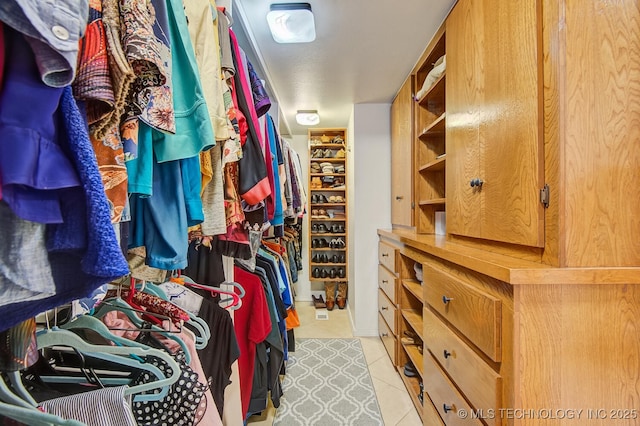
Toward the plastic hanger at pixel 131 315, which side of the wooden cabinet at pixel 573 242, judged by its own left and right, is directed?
front

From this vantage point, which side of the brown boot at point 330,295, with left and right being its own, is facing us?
front

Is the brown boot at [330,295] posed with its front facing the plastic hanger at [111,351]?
yes

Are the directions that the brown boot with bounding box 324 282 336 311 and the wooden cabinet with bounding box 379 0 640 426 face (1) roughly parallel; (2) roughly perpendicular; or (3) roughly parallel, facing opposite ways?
roughly perpendicular

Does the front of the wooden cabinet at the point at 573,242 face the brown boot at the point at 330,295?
no

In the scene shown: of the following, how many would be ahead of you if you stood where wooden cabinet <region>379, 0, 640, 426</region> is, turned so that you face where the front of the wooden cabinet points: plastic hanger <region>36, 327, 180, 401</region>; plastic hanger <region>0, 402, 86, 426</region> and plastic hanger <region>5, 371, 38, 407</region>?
3

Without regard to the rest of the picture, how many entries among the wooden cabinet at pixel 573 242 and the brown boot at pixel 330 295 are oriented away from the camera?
0

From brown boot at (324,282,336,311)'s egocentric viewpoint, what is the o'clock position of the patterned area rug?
The patterned area rug is roughly at 12 o'clock from the brown boot.

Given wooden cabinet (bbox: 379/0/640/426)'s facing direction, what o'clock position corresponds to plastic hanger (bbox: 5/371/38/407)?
The plastic hanger is roughly at 10 o'clock from the wooden cabinet.

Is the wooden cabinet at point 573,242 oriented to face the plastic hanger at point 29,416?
yes

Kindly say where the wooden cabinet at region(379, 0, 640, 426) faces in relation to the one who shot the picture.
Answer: facing the viewer and to the left of the viewer

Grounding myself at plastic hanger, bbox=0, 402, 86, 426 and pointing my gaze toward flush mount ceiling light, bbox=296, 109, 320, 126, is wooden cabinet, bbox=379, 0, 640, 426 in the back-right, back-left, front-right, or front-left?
front-right

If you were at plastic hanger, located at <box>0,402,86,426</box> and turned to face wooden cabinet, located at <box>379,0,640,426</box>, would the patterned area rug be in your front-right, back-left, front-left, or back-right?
front-left

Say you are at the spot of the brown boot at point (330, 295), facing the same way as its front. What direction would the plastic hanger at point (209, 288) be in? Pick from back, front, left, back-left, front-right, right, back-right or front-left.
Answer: front
